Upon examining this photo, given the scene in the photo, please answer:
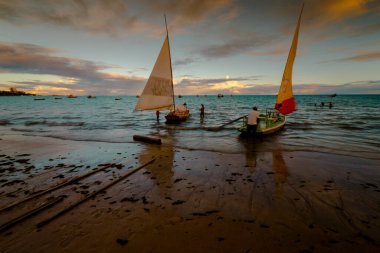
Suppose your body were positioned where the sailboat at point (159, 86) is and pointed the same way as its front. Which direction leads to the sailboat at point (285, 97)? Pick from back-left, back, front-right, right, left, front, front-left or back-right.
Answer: front-right

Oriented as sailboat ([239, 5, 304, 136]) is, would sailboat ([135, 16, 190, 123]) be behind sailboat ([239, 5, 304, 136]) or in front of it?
behind

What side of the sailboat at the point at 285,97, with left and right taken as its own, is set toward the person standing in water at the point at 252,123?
back

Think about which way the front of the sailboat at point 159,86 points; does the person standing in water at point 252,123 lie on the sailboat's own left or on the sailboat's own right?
on the sailboat's own right

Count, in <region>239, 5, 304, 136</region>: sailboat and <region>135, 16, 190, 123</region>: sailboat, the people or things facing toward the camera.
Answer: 0

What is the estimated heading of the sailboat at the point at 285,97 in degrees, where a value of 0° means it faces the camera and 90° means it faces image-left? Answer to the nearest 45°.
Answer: approximately 225°

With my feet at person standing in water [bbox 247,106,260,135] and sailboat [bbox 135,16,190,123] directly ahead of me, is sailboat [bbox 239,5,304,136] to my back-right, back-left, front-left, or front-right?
back-right

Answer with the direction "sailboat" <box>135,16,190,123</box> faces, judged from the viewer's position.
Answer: facing away from the viewer and to the right of the viewer
